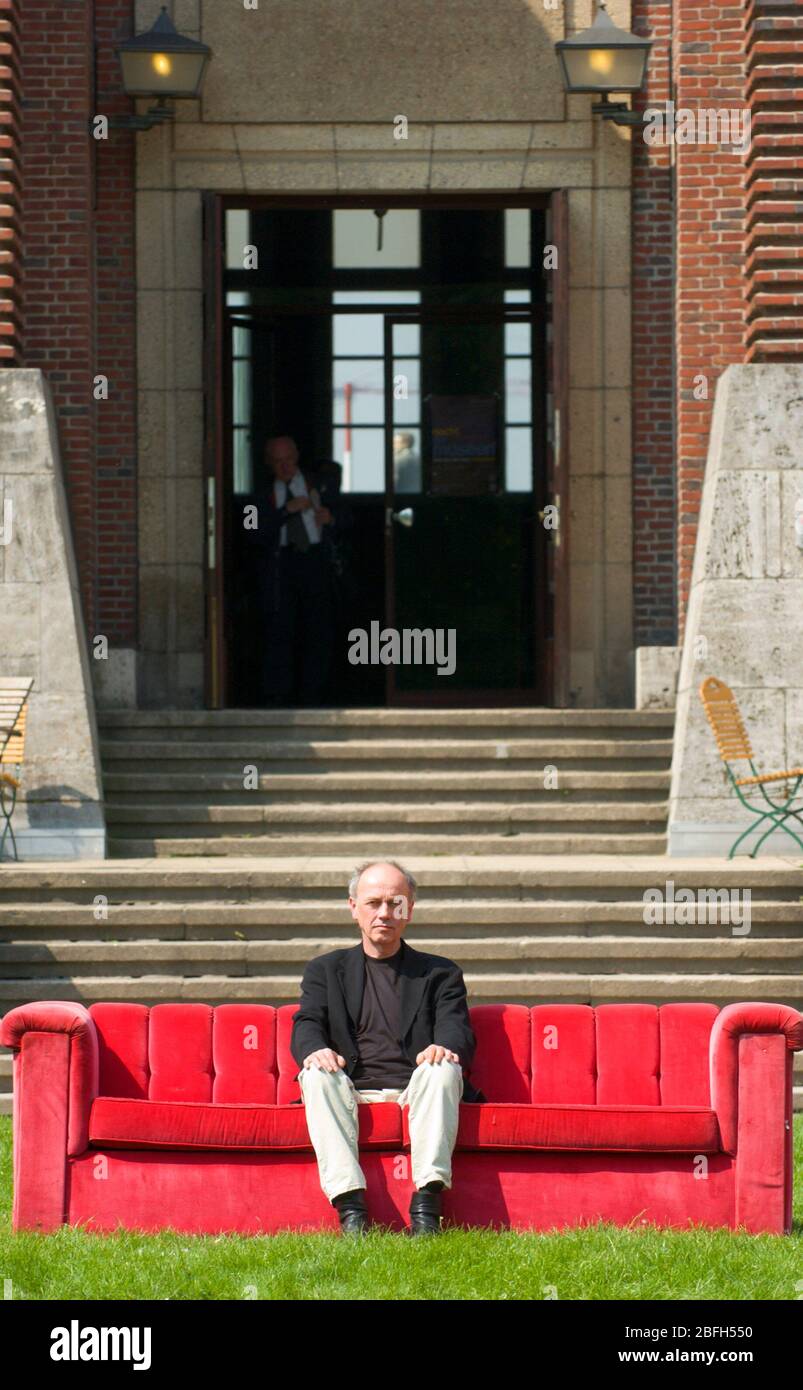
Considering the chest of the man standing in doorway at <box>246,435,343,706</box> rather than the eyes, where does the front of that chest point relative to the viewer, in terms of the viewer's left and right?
facing the viewer

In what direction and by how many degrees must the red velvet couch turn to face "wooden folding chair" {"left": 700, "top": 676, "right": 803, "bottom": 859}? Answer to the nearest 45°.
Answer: approximately 180°

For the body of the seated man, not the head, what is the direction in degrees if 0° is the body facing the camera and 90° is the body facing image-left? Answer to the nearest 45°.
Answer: approximately 0°

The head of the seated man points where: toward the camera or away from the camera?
toward the camera

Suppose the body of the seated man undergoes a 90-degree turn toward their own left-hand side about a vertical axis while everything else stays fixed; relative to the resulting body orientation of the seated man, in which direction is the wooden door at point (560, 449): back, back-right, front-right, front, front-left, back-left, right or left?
left

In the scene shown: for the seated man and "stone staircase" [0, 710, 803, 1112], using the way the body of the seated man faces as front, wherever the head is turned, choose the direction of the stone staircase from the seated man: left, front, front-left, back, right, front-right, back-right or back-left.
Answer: back

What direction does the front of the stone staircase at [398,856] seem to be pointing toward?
toward the camera

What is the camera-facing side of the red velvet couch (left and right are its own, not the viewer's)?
front

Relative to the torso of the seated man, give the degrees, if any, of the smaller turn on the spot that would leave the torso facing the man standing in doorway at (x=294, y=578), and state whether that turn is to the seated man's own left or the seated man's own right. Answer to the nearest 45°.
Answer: approximately 180°

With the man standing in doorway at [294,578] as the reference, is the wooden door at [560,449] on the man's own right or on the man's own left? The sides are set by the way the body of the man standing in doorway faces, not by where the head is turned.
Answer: on the man's own left

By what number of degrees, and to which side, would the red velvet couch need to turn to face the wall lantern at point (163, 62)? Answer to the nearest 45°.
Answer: approximately 180°

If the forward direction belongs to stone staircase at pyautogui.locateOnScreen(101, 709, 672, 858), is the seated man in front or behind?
in front

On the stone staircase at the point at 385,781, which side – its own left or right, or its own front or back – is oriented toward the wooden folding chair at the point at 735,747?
left
